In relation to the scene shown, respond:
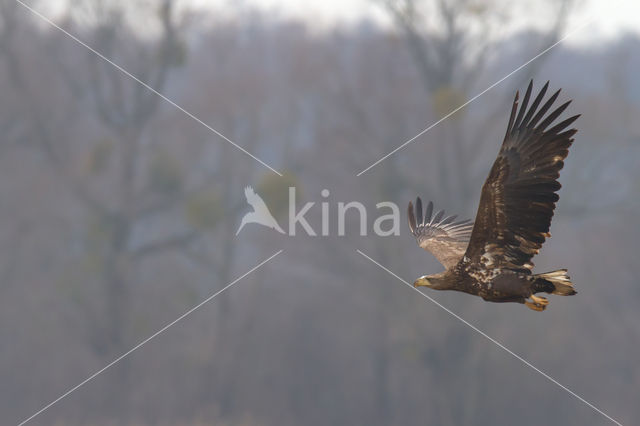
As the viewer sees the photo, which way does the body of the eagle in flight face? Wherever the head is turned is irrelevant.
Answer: to the viewer's left
